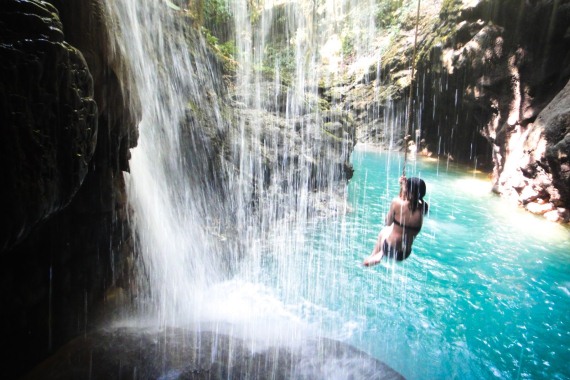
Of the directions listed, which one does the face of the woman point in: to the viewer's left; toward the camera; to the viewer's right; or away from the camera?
away from the camera

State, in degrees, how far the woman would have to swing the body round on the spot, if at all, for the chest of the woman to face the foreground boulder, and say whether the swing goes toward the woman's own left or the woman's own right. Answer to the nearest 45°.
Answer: approximately 90° to the woman's own left

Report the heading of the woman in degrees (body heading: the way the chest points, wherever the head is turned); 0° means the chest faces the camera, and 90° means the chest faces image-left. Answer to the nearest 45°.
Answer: approximately 135°
